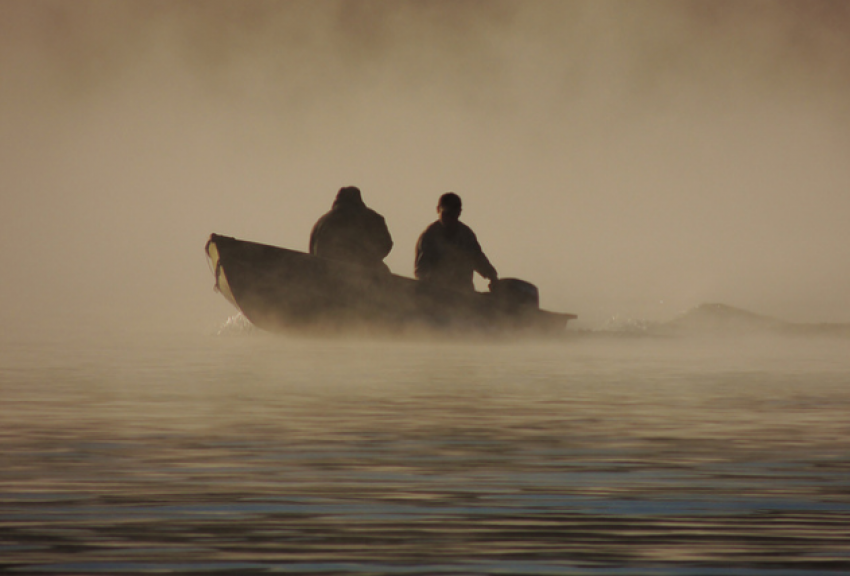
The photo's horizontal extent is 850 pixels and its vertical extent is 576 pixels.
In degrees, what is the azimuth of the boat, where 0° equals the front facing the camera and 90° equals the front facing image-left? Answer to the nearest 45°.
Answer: approximately 90°
